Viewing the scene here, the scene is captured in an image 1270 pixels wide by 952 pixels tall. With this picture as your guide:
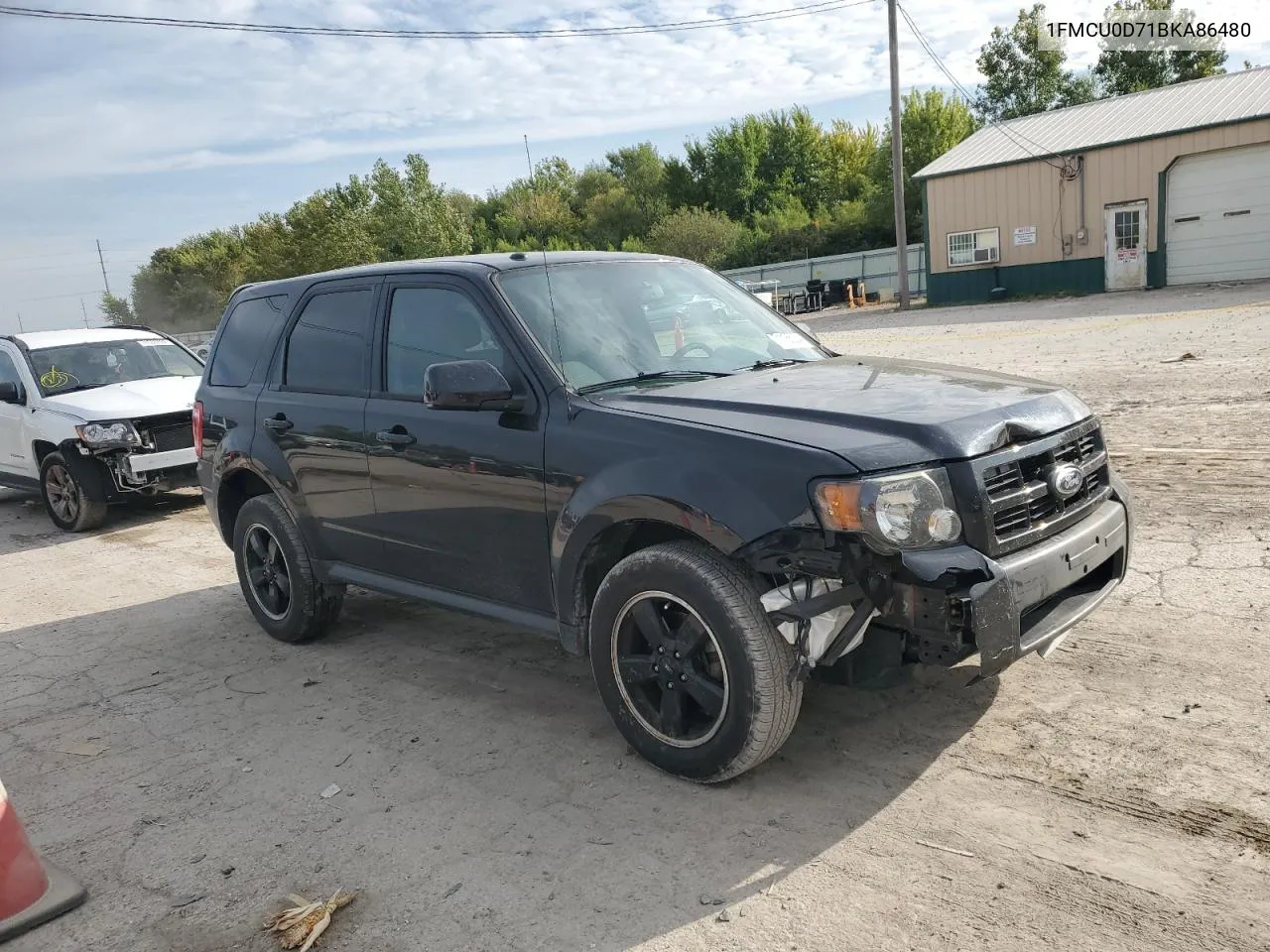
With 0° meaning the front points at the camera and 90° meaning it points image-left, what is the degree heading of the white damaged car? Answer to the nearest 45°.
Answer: approximately 315°

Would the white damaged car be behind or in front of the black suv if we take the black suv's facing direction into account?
behind

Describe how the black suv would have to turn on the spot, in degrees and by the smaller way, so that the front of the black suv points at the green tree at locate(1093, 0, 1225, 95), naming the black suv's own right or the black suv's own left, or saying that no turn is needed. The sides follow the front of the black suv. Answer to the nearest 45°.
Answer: approximately 90° to the black suv's own left

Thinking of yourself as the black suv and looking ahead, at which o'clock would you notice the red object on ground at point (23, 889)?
The red object on ground is roughly at 4 o'clock from the black suv.

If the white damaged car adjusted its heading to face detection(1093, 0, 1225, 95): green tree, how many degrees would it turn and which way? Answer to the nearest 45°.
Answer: approximately 90° to its left

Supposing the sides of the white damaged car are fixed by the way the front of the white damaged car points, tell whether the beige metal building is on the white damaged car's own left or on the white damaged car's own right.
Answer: on the white damaged car's own left
